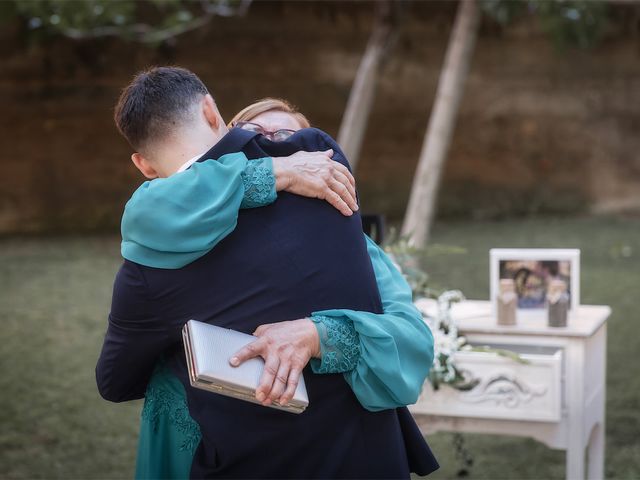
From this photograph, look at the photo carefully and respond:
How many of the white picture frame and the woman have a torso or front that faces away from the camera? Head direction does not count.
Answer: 0

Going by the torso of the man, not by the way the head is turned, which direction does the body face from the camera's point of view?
away from the camera

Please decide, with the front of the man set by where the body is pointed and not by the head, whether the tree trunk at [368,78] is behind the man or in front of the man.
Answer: in front

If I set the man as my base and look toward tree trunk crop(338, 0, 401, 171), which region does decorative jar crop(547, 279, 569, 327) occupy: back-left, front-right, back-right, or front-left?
front-right

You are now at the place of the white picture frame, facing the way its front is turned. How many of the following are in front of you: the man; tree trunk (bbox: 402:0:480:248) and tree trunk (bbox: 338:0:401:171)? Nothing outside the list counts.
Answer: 1

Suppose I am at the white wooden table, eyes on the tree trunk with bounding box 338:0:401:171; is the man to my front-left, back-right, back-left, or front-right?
back-left

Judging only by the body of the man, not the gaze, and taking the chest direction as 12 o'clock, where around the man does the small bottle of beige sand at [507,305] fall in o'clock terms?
The small bottle of beige sand is roughly at 1 o'clock from the man.

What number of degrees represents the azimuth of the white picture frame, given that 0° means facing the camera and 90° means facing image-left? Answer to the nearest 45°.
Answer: approximately 0°

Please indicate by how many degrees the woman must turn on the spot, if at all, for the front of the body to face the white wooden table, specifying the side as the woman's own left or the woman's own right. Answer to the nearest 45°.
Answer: approximately 135° to the woman's own left

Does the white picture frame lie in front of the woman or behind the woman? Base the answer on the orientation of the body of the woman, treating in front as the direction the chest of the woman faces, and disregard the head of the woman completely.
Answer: behind

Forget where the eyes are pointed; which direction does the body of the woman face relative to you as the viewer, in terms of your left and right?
facing the viewer

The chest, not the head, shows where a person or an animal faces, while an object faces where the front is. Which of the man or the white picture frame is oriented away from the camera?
the man
